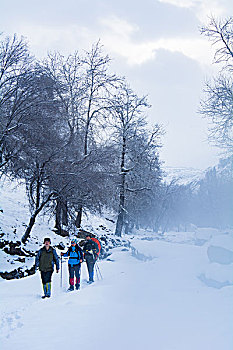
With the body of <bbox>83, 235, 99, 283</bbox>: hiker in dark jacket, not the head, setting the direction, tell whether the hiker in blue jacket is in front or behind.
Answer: in front

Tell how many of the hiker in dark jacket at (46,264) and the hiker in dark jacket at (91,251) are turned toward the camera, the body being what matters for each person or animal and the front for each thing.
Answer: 2

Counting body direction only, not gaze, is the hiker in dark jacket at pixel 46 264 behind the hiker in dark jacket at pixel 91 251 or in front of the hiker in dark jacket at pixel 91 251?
in front

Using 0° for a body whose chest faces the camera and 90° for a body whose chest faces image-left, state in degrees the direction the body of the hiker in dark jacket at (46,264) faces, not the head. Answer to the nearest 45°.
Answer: approximately 0°

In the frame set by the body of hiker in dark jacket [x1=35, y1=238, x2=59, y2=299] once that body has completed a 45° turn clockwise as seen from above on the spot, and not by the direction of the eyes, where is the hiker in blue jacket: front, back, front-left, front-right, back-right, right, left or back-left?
back

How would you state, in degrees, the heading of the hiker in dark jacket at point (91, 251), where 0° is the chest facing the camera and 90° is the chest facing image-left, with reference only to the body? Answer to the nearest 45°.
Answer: approximately 0°
